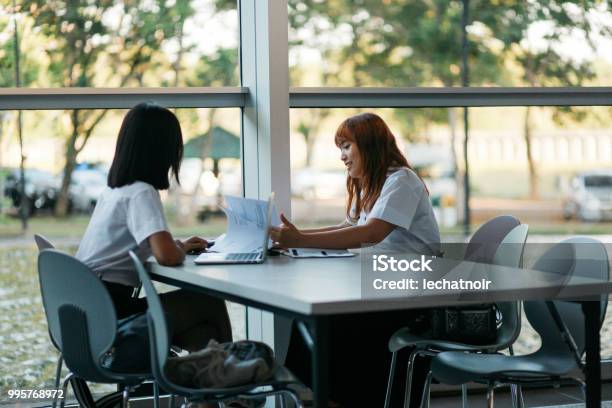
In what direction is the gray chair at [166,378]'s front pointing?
to the viewer's right

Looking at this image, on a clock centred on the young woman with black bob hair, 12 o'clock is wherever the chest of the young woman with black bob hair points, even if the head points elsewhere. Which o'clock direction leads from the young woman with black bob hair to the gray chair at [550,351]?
The gray chair is roughly at 2 o'clock from the young woman with black bob hair.

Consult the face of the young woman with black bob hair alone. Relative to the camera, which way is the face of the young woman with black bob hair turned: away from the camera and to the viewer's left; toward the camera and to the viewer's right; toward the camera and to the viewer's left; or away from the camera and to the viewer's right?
away from the camera and to the viewer's right

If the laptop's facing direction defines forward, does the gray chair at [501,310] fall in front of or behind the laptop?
behind

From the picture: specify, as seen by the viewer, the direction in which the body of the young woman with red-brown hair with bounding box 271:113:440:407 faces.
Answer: to the viewer's left

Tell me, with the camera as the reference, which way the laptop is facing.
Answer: facing to the left of the viewer

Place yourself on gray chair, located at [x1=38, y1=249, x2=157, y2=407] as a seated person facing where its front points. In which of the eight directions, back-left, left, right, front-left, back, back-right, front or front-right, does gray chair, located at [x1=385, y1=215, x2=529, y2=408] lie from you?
front-right

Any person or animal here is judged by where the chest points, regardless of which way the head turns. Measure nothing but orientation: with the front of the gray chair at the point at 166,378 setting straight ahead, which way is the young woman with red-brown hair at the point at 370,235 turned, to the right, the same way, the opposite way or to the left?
the opposite way

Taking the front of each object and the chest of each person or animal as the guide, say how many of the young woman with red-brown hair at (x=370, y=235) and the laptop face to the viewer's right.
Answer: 0

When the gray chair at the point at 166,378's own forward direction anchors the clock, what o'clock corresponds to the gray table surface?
The gray table surface is roughly at 12 o'clock from the gray chair.

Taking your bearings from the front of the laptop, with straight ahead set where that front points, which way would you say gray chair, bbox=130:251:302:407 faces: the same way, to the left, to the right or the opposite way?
the opposite way
